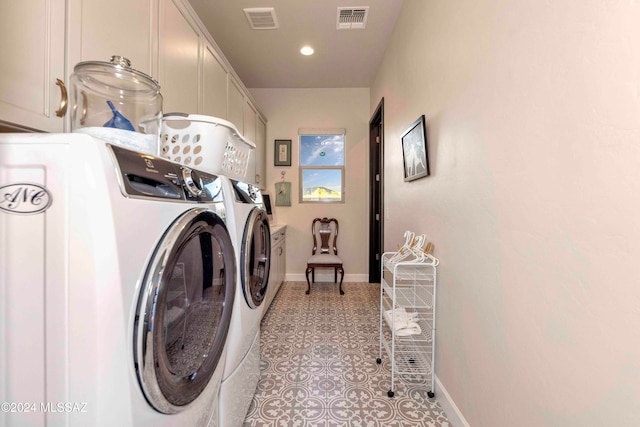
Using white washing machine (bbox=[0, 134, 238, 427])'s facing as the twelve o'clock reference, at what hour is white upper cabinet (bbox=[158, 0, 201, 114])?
The white upper cabinet is roughly at 8 o'clock from the white washing machine.

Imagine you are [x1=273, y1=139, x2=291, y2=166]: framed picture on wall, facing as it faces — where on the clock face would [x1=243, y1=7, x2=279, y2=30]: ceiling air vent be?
The ceiling air vent is roughly at 12 o'clock from the framed picture on wall.

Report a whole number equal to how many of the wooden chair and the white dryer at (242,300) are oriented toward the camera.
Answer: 1

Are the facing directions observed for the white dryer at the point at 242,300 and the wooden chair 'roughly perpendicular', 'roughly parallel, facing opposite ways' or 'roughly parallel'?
roughly perpendicular

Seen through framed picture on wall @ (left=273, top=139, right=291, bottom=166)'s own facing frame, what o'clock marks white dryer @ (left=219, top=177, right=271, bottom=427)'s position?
The white dryer is roughly at 12 o'clock from the framed picture on wall.

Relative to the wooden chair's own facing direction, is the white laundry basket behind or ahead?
ahead

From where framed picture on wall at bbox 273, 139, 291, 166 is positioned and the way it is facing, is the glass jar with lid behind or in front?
in front

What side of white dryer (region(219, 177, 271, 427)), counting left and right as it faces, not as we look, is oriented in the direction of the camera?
right

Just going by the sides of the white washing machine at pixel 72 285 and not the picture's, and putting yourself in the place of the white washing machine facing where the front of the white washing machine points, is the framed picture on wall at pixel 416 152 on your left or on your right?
on your left

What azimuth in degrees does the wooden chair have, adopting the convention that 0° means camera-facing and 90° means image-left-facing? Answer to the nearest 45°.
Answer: approximately 0°

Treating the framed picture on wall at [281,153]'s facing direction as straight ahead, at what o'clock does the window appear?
The window is roughly at 9 o'clock from the framed picture on wall.

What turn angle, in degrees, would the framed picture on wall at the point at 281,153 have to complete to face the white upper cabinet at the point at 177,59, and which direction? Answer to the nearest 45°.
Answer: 0° — it already faces it

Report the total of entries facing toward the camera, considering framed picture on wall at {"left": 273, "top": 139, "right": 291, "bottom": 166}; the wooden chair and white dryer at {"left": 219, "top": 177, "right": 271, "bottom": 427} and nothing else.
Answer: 2

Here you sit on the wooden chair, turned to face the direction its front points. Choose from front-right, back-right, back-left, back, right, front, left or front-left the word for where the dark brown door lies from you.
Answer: left

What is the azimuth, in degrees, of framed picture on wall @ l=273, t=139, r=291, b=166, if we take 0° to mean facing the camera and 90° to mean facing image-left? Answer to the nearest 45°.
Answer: approximately 0°
